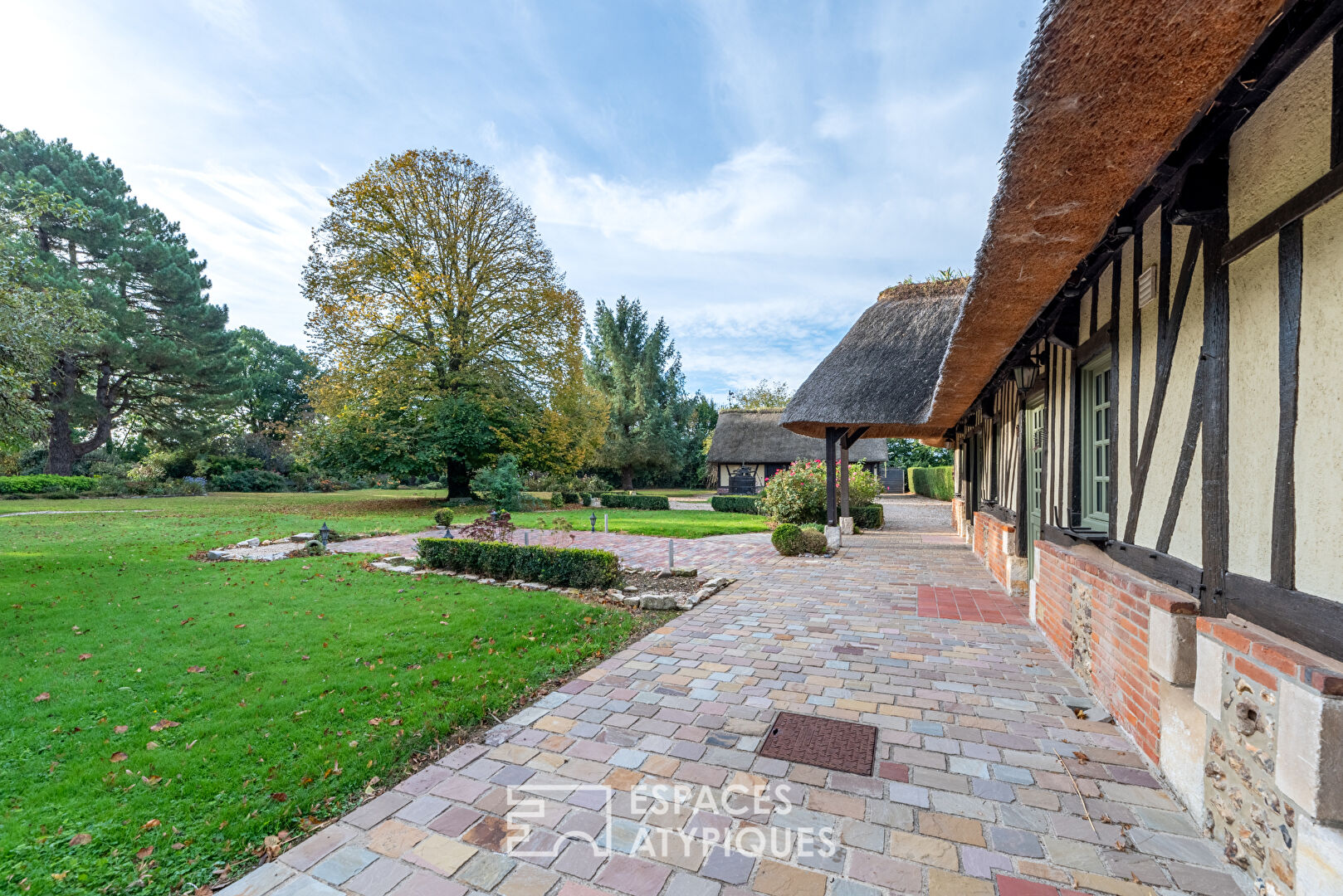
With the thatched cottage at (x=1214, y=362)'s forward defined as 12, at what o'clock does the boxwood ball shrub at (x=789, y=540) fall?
The boxwood ball shrub is roughly at 2 o'clock from the thatched cottage.

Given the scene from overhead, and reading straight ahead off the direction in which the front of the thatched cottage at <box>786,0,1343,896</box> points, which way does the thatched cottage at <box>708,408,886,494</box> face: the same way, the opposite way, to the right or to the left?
to the left

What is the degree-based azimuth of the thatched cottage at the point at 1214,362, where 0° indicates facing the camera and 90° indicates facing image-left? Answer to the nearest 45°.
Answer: approximately 90°

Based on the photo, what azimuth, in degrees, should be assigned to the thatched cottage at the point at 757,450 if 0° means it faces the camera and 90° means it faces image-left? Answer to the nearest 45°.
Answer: approximately 0°

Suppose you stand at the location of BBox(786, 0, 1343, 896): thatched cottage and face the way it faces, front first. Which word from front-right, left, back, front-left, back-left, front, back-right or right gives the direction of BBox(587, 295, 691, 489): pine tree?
front-right

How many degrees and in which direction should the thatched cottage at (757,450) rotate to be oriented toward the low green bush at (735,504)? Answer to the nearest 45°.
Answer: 0° — it already faces it

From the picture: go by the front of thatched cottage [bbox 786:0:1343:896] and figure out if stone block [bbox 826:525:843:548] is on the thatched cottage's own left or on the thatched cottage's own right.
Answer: on the thatched cottage's own right

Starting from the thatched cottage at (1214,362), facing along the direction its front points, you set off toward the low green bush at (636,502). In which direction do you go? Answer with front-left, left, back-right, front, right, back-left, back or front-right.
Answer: front-right

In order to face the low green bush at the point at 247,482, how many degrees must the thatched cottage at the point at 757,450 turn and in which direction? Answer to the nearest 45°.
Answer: approximately 90° to its right

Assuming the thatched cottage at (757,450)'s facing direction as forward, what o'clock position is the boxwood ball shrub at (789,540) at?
The boxwood ball shrub is roughly at 12 o'clock from the thatched cottage.
